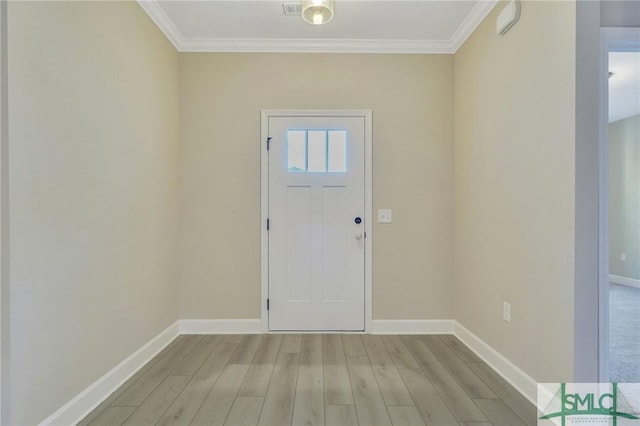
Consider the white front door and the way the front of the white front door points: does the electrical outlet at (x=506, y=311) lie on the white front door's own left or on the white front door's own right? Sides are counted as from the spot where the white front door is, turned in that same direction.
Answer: on the white front door's own left

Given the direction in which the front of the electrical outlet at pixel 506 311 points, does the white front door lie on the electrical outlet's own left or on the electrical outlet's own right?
on the electrical outlet's own right

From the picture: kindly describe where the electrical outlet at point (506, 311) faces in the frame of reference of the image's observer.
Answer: facing the viewer and to the left of the viewer

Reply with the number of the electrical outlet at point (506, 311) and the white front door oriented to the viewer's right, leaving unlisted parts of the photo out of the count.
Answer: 0

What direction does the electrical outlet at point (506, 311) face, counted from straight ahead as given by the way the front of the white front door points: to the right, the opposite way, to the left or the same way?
to the right

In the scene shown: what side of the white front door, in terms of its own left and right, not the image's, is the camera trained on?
front
